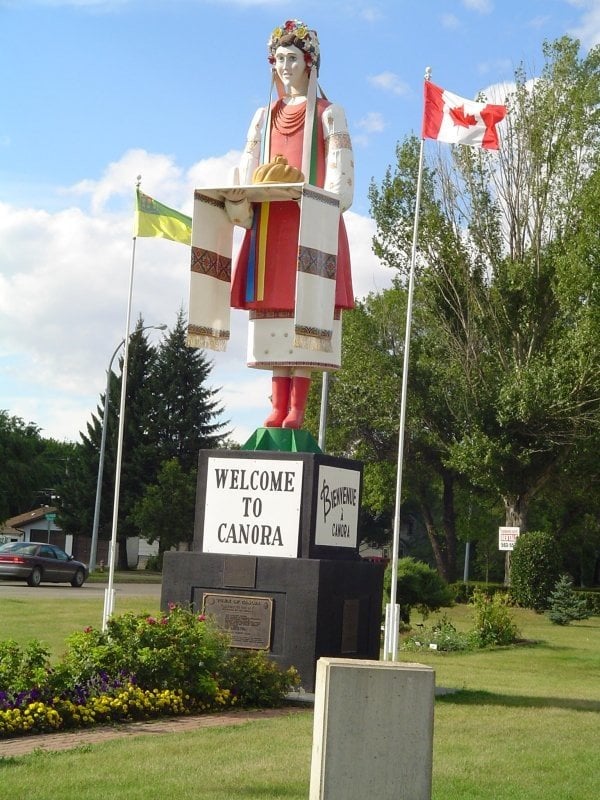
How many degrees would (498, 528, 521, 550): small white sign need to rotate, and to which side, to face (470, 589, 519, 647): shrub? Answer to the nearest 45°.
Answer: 0° — it already faces it

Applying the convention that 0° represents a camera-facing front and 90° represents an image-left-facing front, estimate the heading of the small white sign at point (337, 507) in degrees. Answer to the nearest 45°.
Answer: approximately 315°

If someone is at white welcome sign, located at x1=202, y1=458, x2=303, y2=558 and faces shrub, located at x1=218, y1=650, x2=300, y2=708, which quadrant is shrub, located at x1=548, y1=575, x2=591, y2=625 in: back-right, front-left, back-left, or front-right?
back-left

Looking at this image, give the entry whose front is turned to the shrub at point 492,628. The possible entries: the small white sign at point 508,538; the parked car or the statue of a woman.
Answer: the small white sign

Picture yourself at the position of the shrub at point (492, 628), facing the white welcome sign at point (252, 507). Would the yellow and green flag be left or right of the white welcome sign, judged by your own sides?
right

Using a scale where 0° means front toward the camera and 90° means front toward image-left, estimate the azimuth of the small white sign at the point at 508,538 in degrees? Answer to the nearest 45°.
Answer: approximately 0°

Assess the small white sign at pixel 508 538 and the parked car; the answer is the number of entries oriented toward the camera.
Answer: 1

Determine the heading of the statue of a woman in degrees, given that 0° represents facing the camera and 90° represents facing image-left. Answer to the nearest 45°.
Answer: approximately 45°

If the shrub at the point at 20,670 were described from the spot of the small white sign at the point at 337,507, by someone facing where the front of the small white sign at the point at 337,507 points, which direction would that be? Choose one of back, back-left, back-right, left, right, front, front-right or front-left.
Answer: right

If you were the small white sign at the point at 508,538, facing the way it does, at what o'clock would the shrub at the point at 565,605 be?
The shrub is roughly at 11 o'clock from the small white sign.

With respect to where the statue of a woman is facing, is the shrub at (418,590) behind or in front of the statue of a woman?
behind
